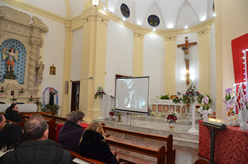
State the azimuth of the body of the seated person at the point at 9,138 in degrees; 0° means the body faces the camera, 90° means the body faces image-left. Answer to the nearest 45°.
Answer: approximately 225°

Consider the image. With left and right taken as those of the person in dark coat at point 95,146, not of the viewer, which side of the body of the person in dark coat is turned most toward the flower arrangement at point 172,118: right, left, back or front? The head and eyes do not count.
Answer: front

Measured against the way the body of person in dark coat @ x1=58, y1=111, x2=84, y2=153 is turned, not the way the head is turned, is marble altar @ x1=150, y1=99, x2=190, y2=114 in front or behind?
in front

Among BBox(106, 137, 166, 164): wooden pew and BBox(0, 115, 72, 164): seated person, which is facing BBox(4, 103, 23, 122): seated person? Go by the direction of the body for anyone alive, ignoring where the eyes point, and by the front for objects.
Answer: BBox(0, 115, 72, 164): seated person

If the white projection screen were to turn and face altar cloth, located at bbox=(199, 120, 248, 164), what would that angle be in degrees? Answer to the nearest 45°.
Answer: approximately 90° to its left

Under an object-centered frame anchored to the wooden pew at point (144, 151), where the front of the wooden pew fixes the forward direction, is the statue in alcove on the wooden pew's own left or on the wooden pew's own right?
on the wooden pew's own left

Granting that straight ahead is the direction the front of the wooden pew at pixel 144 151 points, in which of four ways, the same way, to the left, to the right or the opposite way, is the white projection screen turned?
the opposite way

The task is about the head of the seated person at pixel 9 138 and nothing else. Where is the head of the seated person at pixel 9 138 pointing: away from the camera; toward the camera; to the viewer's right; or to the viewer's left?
away from the camera

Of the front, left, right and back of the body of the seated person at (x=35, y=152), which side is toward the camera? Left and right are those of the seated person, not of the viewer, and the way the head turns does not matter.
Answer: back

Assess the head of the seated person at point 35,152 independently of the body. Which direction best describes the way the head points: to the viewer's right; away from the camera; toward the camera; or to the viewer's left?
away from the camera

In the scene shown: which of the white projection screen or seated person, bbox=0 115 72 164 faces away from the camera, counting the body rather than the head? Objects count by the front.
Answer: the seated person

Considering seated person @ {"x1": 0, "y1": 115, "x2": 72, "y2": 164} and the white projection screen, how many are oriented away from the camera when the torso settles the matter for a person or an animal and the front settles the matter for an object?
1

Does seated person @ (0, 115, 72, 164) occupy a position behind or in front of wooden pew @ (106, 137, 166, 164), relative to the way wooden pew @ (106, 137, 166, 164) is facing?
behind

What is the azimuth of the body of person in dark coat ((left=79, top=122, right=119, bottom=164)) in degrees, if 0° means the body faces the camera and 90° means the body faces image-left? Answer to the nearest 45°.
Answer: approximately 225°
